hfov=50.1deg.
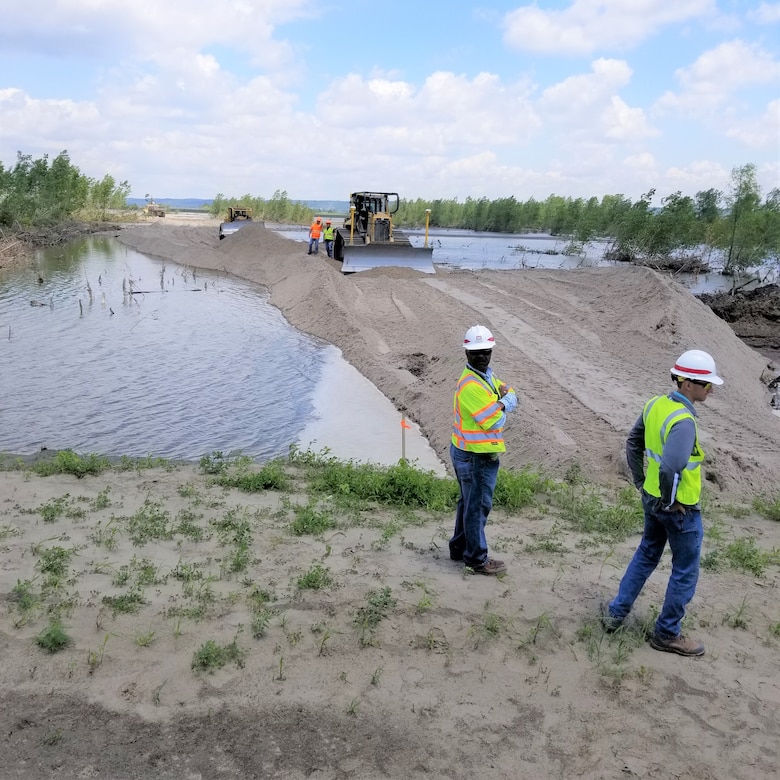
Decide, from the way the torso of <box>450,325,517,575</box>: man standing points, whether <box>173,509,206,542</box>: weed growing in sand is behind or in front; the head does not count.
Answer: behind

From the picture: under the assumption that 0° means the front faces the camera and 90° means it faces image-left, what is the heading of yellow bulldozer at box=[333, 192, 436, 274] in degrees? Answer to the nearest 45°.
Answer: approximately 0°

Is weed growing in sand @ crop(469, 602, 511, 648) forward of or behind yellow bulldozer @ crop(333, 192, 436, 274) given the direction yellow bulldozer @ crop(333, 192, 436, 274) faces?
forward

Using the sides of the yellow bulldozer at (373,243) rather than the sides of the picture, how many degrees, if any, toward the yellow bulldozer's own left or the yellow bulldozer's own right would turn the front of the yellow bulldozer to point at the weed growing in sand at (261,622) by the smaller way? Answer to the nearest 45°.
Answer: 0° — it already faces it

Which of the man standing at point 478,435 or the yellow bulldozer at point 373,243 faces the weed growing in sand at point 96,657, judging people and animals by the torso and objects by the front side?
the yellow bulldozer
